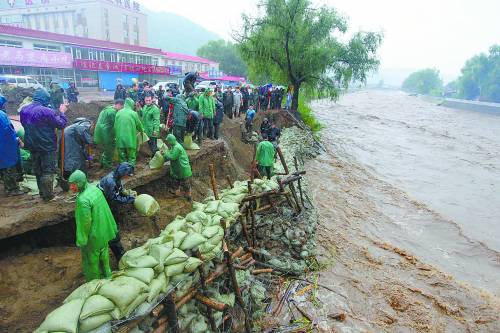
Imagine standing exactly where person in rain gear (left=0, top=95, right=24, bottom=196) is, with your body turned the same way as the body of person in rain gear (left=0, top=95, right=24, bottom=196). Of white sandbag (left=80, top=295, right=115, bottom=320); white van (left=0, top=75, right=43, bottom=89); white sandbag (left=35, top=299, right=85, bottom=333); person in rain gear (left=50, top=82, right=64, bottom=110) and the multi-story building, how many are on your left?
3

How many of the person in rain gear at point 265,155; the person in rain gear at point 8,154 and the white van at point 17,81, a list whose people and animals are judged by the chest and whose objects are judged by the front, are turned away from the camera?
1

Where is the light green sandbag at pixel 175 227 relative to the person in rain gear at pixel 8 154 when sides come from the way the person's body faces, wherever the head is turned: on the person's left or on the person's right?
on the person's right

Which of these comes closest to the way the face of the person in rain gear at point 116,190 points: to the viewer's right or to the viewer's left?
to the viewer's right

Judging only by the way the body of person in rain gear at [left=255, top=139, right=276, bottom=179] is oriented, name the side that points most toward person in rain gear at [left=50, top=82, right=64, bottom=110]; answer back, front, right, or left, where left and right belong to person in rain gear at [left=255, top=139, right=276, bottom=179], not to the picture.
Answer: left

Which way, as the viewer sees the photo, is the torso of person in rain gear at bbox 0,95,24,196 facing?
to the viewer's right

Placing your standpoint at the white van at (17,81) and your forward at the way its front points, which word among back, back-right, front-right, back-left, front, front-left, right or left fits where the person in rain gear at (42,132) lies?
right

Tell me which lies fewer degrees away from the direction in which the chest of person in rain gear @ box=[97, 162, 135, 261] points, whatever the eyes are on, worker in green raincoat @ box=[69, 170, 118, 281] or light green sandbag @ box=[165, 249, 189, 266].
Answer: the light green sandbag

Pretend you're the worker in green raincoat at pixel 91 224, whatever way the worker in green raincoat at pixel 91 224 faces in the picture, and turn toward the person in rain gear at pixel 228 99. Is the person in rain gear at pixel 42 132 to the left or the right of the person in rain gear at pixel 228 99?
left

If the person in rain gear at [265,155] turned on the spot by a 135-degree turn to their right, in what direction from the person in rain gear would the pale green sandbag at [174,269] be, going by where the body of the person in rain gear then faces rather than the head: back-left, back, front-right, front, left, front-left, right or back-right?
front-right

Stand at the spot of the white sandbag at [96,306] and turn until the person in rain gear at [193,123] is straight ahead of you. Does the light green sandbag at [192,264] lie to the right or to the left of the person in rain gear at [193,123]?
right
